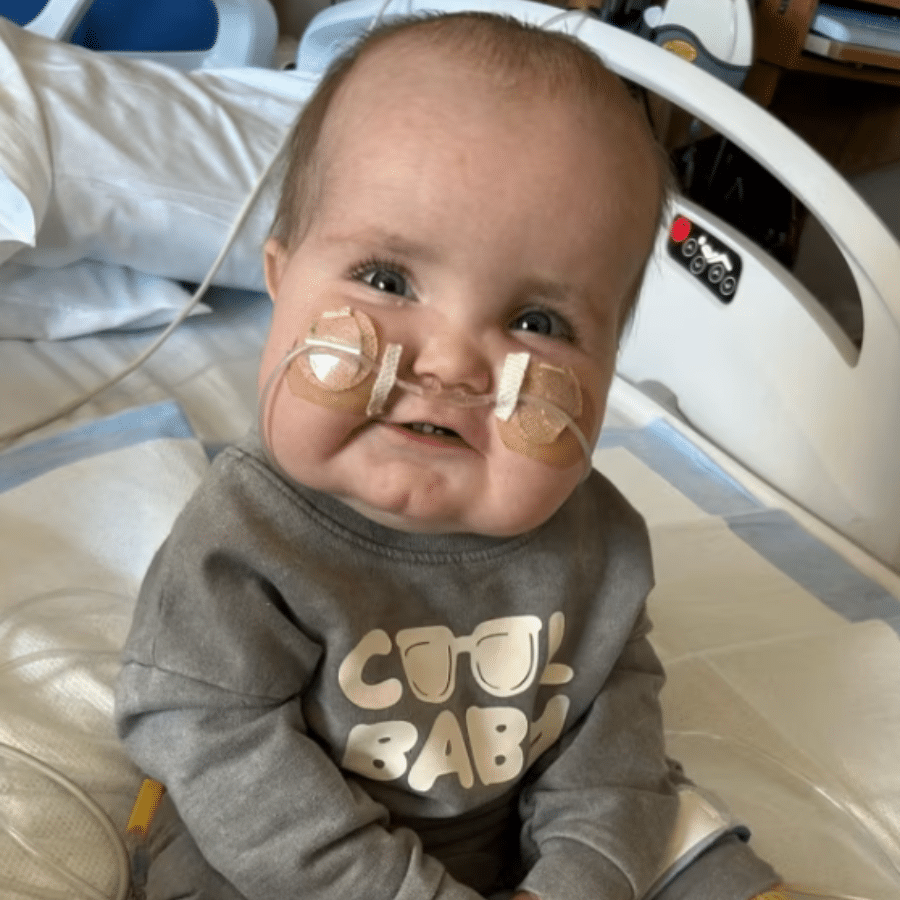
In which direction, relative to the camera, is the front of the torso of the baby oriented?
toward the camera

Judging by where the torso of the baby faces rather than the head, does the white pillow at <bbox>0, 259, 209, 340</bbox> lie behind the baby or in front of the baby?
behind

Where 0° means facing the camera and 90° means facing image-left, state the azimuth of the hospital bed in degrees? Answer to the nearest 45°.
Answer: approximately 315°

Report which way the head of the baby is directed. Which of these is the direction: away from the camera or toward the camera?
toward the camera
